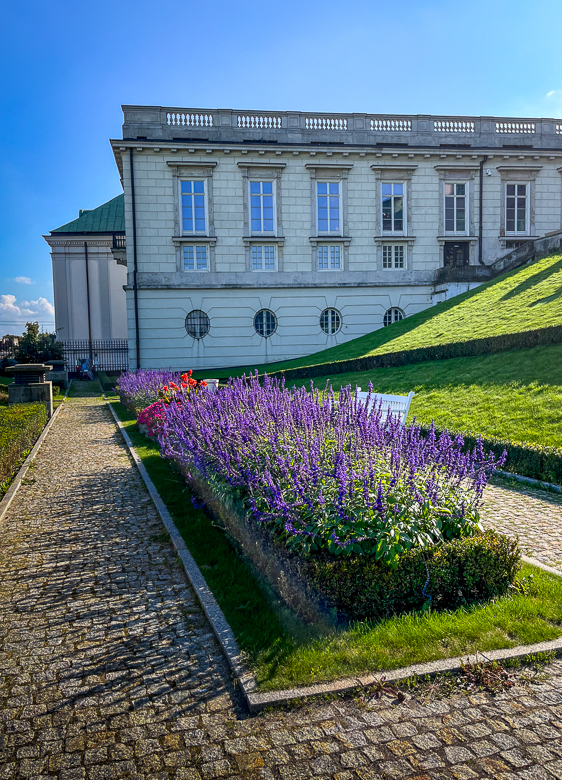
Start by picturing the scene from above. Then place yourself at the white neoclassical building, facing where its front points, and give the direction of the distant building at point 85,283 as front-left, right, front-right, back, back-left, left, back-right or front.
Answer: back-right

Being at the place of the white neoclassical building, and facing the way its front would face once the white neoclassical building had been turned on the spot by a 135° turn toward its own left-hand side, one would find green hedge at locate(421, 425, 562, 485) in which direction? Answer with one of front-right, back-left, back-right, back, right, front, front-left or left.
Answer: back-right

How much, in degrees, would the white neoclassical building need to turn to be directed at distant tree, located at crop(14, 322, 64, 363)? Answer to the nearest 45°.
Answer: approximately 90° to its right

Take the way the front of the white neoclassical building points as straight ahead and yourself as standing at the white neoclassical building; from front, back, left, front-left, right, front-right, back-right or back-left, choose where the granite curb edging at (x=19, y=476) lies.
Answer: front

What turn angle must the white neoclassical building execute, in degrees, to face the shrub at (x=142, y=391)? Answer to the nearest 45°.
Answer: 0° — it already faces it

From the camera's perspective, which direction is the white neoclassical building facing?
toward the camera

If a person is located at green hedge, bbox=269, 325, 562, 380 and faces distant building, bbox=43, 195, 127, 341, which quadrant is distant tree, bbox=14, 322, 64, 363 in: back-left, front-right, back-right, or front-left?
front-left

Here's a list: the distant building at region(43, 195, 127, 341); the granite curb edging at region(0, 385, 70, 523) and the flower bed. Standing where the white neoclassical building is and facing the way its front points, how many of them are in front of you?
2

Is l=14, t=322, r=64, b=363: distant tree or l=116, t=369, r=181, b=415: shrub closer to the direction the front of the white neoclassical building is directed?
the shrub

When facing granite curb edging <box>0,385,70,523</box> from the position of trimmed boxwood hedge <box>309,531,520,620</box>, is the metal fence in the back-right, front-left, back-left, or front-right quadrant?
front-right

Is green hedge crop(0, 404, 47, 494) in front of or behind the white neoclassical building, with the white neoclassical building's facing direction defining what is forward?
in front

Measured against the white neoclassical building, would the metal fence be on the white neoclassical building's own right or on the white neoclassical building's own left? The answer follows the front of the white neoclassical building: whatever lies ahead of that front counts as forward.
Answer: on the white neoclassical building's own right

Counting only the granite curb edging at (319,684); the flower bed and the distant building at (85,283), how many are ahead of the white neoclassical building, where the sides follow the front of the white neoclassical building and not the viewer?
2

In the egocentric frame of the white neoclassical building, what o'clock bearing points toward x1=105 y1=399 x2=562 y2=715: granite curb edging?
The granite curb edging is roughly at 12 o'clock from the white neoclassical building.

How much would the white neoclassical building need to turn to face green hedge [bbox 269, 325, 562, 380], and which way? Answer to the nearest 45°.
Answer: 0° — it already faces it

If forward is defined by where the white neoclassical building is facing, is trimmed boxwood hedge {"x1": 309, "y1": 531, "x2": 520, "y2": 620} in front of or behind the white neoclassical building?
in front
